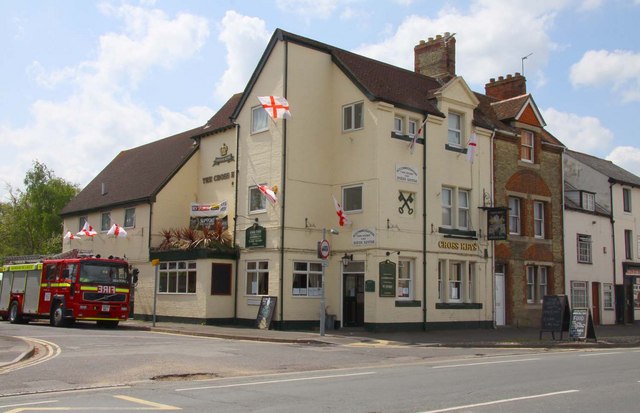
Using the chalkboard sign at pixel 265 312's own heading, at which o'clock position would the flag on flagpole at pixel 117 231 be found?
The flag on flagpole is roughly at 3 o'clock from the chalkboard sign.

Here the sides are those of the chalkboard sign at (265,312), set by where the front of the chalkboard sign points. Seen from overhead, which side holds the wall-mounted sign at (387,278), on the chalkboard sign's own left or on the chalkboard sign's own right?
on the chalkboard sign's own left

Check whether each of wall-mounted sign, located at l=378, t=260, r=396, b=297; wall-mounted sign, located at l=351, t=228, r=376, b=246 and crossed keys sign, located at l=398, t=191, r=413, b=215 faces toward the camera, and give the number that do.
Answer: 3

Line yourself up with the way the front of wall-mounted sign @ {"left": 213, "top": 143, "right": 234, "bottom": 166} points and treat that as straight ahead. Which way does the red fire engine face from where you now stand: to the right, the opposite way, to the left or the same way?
to the left

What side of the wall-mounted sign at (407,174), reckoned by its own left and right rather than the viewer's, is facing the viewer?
front

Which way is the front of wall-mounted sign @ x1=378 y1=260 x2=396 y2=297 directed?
toward the camera

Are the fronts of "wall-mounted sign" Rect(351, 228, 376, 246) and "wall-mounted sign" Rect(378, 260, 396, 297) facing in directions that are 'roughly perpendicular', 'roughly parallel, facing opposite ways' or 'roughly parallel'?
roughly parallel

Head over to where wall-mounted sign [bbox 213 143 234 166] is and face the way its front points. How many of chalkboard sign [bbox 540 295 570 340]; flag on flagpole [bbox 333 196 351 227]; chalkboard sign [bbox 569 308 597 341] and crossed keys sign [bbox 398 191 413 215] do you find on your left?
4

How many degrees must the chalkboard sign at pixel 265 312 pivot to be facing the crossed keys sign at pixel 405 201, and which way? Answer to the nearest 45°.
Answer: approximately 135° to its left

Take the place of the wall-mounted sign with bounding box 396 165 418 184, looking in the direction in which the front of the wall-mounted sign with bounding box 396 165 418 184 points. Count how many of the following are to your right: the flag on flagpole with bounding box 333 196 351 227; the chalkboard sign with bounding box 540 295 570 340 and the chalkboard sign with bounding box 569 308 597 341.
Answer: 1

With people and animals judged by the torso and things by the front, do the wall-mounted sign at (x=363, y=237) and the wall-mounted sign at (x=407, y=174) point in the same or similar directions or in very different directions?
same or similar directions
